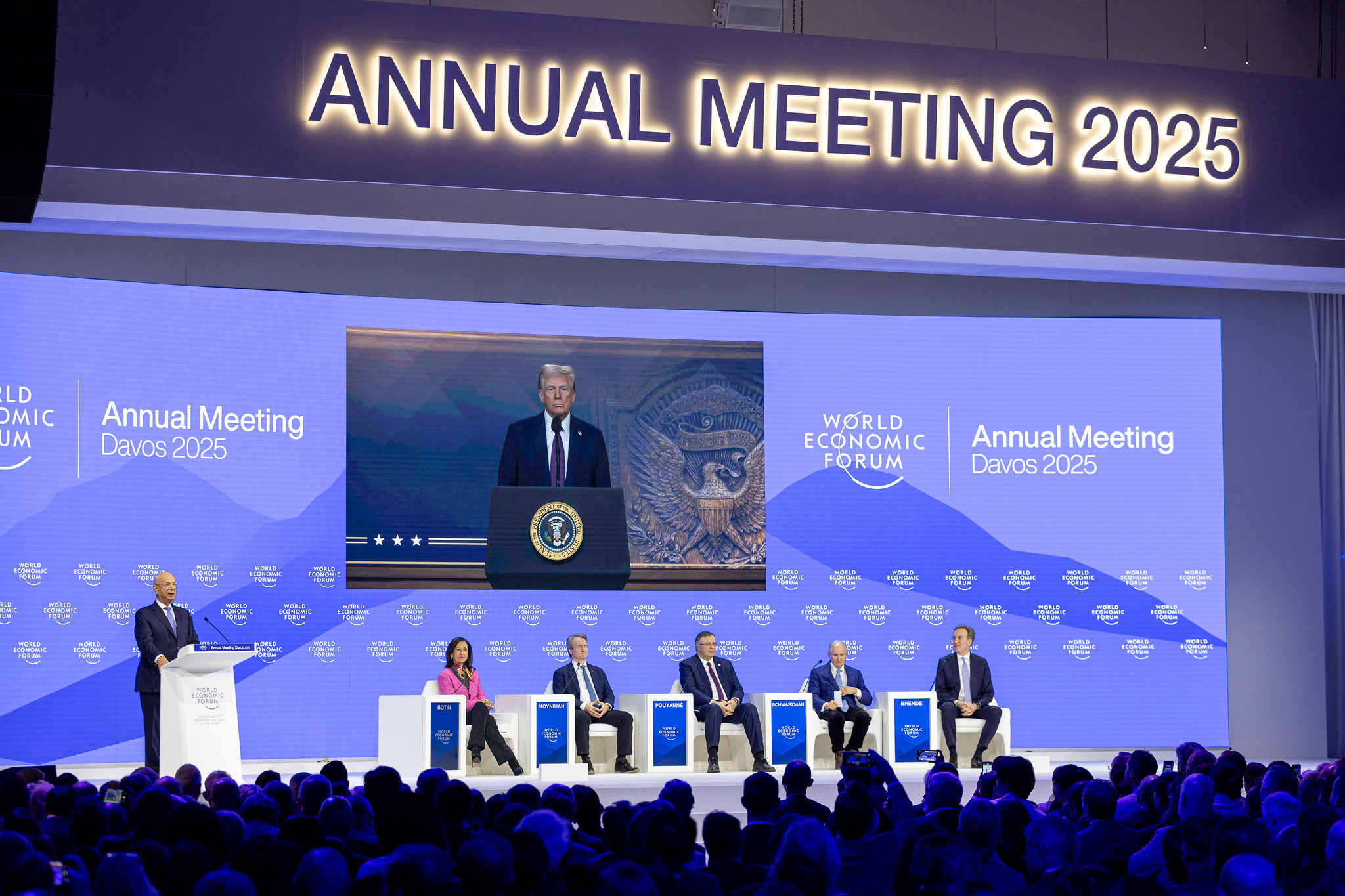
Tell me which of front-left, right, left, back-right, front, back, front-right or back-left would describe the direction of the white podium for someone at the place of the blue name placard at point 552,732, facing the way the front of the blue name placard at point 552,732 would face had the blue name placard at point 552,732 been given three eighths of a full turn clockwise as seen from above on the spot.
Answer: left

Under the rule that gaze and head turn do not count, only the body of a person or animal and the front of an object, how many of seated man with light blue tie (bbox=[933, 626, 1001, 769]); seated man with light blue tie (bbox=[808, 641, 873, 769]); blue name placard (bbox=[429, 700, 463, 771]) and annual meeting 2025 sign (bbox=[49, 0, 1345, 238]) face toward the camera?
4

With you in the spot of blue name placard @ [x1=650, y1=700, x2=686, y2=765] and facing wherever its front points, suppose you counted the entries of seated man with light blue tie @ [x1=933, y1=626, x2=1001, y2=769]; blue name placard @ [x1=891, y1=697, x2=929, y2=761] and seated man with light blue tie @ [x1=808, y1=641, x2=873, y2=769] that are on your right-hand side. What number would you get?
0

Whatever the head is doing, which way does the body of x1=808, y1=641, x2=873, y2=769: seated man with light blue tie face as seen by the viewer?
toward the camera

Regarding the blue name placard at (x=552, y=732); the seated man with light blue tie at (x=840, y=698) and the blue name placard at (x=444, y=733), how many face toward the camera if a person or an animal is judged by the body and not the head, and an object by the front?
3

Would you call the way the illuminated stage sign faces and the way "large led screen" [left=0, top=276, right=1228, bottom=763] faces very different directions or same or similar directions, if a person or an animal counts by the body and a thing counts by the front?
same or similar directions

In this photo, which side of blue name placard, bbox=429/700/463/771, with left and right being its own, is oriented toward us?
front

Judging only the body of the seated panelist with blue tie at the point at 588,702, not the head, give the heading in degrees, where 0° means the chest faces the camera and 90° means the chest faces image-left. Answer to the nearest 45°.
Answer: approximately 315°

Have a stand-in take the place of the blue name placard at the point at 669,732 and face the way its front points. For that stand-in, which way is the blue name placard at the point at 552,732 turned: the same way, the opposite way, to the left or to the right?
the same way

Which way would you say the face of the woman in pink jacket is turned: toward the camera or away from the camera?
toward the camera

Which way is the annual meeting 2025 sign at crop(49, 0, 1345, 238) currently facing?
toward the camera

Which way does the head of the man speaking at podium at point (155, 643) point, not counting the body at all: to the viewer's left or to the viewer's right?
to the viewer's right

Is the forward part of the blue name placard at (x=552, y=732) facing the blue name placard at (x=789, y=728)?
no

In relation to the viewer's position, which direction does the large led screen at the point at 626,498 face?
facing the viewer
